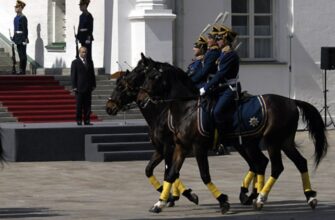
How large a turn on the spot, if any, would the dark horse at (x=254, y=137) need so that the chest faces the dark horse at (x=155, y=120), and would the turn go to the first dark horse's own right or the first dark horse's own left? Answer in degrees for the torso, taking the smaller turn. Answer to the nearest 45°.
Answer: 0° — it already faces it

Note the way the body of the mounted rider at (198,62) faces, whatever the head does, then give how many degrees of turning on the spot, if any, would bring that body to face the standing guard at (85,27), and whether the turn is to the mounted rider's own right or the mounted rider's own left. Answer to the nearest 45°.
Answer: approximately 90° to the mounted rider's own right

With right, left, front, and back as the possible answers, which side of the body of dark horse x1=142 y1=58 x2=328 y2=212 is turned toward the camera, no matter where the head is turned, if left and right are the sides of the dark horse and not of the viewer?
left

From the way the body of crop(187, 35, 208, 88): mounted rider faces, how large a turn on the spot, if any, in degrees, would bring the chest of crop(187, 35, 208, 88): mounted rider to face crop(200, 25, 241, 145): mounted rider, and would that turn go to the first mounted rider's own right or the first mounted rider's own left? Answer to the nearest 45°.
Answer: approximately 90° to the first mounted rider's own left

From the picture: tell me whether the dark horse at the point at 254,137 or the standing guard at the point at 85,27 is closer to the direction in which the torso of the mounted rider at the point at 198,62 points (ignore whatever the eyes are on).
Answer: the standing guard

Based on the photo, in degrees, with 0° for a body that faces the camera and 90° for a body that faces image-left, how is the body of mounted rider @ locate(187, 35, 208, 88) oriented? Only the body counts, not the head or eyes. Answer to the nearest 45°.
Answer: approximately 90°

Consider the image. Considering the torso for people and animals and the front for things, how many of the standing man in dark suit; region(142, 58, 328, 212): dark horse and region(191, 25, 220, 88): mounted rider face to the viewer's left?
2

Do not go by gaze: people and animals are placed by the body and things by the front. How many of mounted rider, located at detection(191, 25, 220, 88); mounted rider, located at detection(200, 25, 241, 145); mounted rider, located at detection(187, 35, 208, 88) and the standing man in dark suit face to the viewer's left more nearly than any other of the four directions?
3

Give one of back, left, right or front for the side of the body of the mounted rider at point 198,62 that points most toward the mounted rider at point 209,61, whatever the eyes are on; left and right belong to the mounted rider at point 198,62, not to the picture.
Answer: left

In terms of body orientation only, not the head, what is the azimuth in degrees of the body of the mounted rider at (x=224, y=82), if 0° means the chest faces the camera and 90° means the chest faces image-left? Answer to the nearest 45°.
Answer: approximately 90°

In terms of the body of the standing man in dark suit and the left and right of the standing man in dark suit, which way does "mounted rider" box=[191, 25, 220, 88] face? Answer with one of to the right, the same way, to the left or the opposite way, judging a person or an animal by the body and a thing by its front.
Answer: to the right
